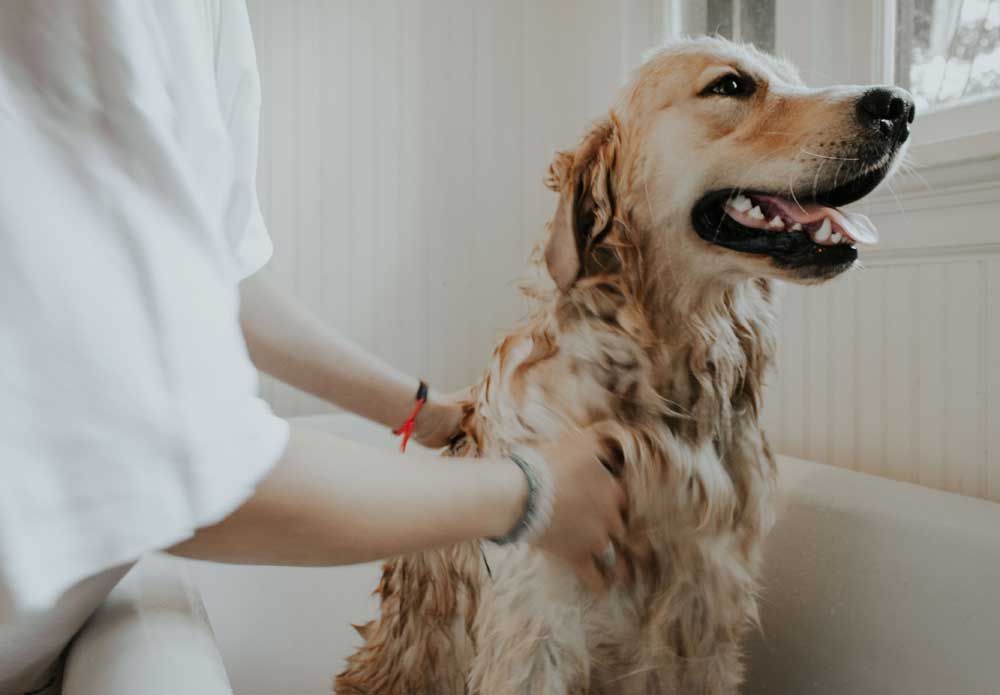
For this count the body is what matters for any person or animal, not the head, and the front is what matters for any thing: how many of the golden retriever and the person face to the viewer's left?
0

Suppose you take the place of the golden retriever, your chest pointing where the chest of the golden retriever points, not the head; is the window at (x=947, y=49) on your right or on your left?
on your left

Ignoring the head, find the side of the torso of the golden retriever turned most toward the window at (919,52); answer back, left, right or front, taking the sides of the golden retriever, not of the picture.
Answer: left

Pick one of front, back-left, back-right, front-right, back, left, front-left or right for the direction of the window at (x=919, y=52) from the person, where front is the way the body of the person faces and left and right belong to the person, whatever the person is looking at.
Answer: front-left

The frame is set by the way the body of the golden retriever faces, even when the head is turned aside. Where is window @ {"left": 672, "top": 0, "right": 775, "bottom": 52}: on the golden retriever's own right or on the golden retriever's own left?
on the golden retriever's own left

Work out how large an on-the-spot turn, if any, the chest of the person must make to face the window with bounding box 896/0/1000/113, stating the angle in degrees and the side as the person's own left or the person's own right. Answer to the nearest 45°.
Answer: approximately 45° to the person's own left

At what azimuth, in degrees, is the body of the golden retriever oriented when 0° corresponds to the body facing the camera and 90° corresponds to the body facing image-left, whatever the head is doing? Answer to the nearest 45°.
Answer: approximately 315°

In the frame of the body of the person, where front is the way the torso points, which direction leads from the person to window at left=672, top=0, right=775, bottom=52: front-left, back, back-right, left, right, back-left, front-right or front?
front-left

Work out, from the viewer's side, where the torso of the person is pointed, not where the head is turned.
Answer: to the viewer's right
